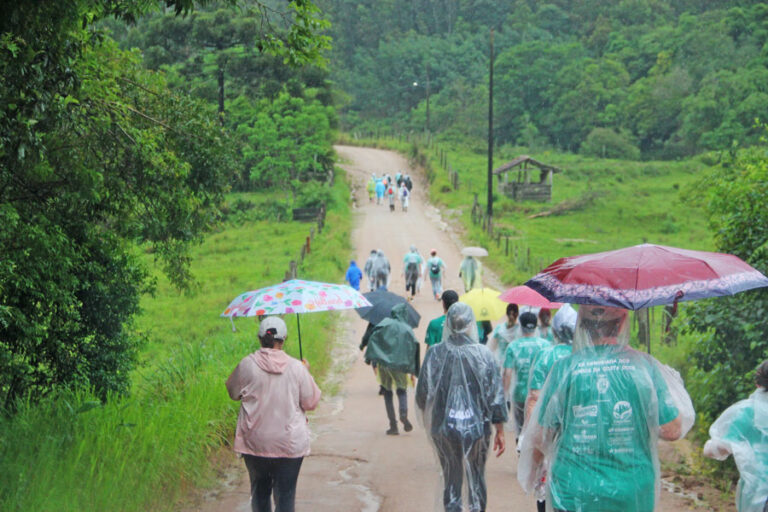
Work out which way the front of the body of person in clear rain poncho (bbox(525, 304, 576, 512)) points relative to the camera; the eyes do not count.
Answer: away from the camera

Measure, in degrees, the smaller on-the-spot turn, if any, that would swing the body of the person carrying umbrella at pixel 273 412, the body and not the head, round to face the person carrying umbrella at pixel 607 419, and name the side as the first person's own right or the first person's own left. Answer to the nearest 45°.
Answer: approximately 135° to the first person's own right

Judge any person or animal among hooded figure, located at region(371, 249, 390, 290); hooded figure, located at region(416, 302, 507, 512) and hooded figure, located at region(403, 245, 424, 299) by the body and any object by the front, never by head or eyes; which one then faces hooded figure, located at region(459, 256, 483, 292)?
hooded figure, located at region(416, 302, 507, 512)

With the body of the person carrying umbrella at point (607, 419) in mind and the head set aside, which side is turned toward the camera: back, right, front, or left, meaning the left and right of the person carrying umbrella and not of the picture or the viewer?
back

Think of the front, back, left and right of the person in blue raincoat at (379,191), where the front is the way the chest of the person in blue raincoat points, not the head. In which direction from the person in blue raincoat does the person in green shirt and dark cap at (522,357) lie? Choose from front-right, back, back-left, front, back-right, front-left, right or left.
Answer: back

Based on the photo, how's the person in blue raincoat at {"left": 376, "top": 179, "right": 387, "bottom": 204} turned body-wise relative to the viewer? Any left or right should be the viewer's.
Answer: facing away from the viewer

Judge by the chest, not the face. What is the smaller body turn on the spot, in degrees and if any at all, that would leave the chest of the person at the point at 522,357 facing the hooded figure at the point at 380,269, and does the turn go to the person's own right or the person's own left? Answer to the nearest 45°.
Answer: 0° — they already face them

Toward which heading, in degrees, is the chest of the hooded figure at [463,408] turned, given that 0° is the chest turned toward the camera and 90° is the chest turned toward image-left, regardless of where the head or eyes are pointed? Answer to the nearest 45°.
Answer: approximately 180°

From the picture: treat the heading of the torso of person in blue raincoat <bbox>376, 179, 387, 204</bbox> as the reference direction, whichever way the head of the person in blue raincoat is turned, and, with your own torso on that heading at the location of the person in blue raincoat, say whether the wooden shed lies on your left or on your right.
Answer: on your right

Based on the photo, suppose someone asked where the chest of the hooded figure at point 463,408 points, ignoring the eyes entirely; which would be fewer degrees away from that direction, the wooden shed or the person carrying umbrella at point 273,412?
the wooden shed

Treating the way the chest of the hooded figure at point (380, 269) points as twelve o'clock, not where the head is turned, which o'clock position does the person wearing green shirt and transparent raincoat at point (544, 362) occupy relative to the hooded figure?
The person wearing green shirt and transparent raincoat is roughly at 6 o'clock from the hooded figure.

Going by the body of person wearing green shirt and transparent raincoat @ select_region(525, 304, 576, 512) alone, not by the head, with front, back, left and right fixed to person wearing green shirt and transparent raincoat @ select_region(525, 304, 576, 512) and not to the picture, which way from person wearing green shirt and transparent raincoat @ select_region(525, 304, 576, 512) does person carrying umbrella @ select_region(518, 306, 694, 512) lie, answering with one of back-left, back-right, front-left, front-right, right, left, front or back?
back

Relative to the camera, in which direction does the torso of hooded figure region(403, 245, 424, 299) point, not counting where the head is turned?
away from the camera

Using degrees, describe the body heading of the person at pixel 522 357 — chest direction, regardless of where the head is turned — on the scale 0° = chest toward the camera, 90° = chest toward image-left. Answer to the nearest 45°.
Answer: approximately 180°

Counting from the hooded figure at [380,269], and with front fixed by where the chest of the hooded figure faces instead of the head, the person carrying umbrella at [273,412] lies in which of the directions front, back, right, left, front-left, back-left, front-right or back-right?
back
